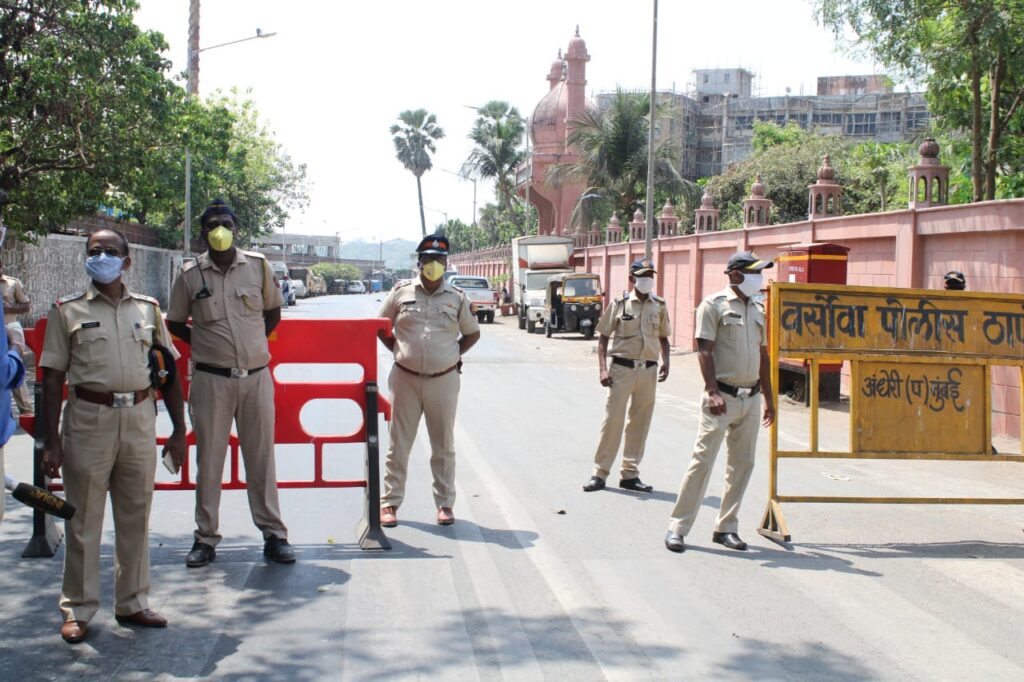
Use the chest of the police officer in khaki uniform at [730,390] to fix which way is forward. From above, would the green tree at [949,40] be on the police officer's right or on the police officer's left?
on the police officer's left

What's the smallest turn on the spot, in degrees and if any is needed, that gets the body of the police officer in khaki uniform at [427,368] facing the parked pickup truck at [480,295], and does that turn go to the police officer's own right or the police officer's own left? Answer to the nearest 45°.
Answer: approximately 180°

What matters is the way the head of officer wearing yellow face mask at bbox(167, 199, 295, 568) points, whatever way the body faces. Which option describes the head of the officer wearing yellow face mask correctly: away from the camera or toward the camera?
toward the camera

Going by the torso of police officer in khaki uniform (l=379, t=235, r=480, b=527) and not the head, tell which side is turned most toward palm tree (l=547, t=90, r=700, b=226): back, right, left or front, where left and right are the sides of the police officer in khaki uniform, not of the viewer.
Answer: back

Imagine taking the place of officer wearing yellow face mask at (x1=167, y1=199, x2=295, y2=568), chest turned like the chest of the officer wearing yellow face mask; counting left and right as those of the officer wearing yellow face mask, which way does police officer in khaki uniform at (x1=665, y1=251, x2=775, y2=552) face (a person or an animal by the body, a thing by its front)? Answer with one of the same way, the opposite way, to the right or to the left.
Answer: the same way

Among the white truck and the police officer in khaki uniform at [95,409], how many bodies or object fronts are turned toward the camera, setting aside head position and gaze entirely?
2

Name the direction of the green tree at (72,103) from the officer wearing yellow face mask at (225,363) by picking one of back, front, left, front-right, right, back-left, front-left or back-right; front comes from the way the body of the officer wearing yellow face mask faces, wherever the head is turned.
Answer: back

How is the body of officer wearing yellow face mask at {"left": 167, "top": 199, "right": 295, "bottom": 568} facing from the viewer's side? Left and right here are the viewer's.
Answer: facing the viewer

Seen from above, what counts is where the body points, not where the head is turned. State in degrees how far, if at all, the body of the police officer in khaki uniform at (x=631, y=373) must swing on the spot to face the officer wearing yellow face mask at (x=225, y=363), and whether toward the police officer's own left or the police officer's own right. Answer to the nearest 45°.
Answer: approximately 45° to the police officer's own right

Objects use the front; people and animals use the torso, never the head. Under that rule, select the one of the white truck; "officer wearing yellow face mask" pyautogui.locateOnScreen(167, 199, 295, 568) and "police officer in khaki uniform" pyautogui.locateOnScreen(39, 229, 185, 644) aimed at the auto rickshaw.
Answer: the white truck

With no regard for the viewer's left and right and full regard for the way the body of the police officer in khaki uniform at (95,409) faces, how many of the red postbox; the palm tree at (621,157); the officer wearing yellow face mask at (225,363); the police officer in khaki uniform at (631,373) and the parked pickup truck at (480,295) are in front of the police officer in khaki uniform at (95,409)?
0

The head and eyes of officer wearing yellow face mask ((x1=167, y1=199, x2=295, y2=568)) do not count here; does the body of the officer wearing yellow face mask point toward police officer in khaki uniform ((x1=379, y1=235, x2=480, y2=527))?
no

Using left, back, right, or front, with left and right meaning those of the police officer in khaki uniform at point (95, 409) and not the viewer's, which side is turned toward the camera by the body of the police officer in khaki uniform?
front

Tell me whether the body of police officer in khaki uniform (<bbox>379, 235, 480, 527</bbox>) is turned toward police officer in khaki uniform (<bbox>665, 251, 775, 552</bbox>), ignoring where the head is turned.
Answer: no

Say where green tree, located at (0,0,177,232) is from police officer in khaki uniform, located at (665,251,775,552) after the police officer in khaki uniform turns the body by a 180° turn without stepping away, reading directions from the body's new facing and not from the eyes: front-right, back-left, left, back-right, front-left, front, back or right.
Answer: front

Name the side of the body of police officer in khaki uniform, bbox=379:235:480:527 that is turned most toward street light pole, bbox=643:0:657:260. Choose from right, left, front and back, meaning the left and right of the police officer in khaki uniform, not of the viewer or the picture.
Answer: back

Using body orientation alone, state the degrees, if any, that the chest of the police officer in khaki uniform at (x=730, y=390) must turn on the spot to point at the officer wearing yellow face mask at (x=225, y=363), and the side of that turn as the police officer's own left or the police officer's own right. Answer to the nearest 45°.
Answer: approximately 90° to the police officer's own right

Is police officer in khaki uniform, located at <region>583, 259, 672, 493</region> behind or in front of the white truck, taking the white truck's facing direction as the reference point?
in front

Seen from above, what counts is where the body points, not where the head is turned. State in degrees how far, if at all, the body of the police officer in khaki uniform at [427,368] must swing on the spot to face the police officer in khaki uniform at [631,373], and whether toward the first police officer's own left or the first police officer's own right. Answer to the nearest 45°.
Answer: approximately 135° to the first police officer's own left

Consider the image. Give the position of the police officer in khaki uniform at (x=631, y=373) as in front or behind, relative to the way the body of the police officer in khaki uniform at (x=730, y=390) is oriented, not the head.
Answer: behind
